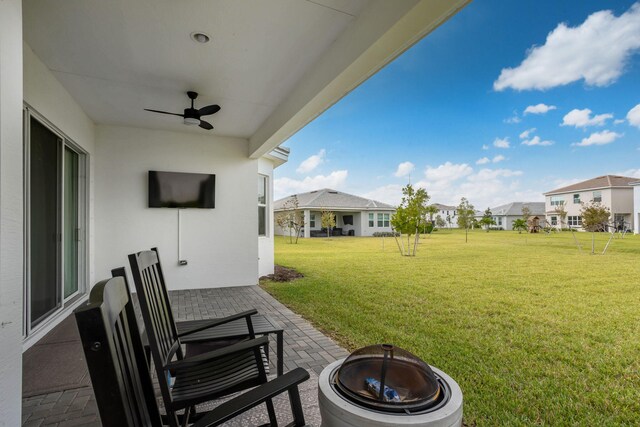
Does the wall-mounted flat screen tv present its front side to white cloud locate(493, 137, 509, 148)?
no

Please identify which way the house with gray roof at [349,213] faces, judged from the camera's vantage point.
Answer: facing away from the viewer

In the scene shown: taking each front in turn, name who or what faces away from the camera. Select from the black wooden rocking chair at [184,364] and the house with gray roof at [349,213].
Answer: the house with gray roof

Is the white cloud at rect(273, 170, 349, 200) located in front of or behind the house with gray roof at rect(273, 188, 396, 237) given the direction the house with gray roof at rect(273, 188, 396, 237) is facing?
in front

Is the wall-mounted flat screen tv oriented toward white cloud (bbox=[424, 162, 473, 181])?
no

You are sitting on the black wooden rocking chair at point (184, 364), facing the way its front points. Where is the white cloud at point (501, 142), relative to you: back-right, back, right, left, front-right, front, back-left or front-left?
front-left

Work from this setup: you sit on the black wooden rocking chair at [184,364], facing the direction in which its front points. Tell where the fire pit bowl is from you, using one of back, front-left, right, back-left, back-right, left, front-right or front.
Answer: front-right

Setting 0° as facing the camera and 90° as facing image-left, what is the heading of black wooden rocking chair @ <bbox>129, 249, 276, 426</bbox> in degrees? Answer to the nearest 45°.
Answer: approximately 270°

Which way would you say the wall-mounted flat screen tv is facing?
toward the camera

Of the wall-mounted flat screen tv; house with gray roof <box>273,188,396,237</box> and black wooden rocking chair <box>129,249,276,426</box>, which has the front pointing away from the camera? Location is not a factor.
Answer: the house with gray roof

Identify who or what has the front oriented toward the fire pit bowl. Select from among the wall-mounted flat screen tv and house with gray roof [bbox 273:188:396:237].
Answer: the wall-mounted flat screen tv

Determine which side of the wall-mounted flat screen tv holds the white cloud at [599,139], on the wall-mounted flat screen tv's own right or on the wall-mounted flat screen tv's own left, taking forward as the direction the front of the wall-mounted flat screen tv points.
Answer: on the wall-mounted flat screen tv's own left

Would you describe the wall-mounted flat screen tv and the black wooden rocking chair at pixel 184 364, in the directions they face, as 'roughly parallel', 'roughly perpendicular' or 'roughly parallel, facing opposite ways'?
roughly perpendicular

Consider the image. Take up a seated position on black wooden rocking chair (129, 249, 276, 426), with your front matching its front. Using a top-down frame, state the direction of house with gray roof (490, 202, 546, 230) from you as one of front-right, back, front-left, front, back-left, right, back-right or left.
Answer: front-left

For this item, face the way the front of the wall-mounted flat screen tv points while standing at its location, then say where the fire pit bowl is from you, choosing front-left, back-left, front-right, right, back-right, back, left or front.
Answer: front

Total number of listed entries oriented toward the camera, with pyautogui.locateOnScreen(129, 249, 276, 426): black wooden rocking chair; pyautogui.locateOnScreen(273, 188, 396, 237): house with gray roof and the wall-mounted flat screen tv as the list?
1
